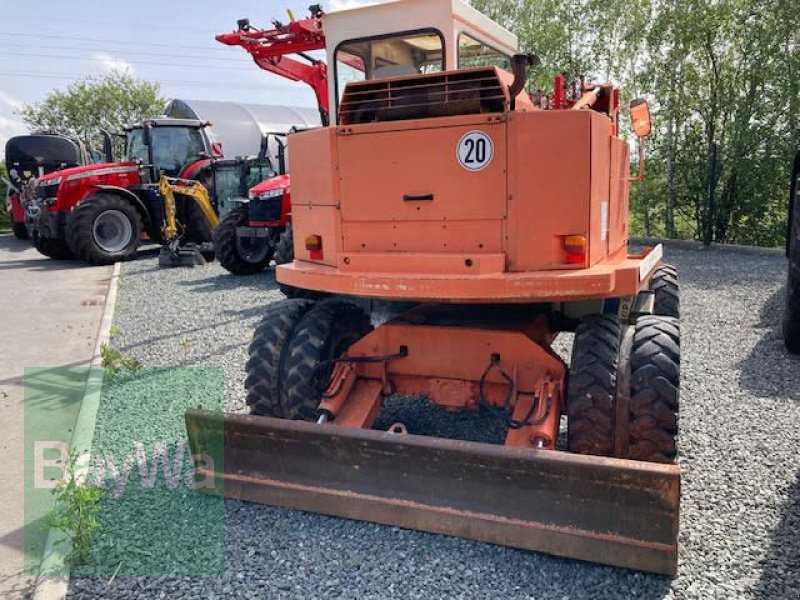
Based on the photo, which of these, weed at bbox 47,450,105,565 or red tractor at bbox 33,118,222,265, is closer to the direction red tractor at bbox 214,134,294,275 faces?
the weed

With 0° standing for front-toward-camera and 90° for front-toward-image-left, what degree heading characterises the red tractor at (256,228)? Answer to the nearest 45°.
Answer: approximately 45°

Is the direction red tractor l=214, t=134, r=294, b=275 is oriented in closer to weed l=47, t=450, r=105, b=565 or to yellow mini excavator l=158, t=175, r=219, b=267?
the weed

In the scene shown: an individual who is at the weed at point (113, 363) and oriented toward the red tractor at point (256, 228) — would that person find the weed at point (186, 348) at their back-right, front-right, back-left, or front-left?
front-right

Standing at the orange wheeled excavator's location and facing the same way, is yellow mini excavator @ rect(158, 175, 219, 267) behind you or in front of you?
in front

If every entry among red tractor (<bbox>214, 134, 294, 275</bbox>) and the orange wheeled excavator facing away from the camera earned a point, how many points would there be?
1

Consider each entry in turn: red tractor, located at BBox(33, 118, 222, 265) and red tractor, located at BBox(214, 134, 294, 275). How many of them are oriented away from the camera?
0

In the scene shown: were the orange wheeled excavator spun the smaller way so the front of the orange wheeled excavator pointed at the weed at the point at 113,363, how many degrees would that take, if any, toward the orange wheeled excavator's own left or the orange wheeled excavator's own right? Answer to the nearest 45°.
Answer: approximately 45° to the orange wheeled excavator's own left

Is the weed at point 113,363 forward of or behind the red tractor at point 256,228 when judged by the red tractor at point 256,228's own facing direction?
forward

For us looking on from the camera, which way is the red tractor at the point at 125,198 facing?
facing the viewer and to the left of the viewer

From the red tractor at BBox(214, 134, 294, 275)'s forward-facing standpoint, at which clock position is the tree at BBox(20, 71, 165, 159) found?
The tree is roughly at 4 o'clock from the red tractor.

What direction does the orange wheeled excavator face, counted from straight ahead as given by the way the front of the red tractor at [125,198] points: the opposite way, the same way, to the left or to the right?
the opposite way

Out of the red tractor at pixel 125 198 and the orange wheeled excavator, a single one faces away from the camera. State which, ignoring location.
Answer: the orange wheeled excavator

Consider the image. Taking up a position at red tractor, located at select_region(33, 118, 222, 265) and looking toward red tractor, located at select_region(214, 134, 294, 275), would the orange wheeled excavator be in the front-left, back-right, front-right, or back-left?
front-right

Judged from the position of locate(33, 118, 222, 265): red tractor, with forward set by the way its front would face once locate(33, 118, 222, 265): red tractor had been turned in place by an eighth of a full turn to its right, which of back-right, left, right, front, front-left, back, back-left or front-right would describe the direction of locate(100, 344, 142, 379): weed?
left

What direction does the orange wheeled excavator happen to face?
away from the camera
